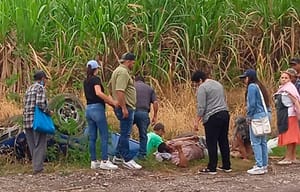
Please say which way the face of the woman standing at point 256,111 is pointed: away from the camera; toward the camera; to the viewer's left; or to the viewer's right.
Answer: to the viewer's left

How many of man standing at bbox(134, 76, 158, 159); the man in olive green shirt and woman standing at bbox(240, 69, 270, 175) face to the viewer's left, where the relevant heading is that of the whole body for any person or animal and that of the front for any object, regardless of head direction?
1

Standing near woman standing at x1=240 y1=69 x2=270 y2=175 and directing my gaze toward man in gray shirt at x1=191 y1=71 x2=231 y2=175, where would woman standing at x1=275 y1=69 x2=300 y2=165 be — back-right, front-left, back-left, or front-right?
back-right

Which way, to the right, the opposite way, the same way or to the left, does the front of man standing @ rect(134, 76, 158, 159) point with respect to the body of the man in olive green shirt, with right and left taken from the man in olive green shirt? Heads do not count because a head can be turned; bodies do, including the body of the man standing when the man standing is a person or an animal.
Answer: to the left

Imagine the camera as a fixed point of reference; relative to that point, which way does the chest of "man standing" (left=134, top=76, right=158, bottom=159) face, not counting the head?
away from the camera

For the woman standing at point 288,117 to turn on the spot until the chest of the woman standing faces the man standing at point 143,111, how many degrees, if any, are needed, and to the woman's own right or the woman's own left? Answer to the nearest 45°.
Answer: approximately 45° to the woman's own right

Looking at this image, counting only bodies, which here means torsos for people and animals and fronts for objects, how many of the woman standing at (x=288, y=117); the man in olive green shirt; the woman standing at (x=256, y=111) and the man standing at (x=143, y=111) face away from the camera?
1

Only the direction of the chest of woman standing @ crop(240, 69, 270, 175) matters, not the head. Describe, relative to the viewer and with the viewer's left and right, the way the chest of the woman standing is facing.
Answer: facing to the left of the viewer

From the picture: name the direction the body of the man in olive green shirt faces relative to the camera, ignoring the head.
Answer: to the viewer's right

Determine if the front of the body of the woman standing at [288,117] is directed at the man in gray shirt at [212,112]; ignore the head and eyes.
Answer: yes

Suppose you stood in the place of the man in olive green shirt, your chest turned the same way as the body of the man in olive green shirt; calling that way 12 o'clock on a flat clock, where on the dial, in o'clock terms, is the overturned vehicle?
The overturned vehicle is roughly at 7 o'clock from the man in olive green shirt.

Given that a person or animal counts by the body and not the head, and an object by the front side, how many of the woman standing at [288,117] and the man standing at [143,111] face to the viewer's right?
0

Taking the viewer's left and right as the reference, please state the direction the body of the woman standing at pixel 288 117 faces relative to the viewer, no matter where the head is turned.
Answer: facing the viewer and to the left of the viewer
